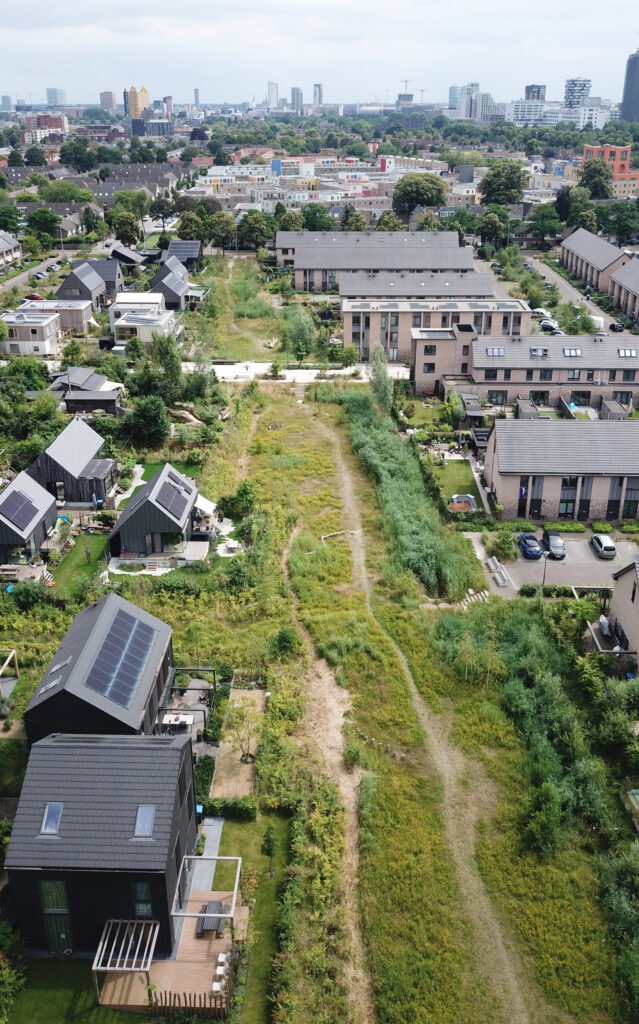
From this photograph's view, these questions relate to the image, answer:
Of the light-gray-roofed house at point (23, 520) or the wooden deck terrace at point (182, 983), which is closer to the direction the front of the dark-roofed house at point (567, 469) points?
the wooden deck terrace

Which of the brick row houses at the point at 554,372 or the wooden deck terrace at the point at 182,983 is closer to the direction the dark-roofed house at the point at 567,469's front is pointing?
the wooden deck terrace

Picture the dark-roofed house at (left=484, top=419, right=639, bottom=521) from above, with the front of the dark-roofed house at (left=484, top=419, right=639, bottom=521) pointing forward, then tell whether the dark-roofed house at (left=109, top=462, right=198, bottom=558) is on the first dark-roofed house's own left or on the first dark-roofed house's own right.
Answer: on the first dark-roofed house's own right

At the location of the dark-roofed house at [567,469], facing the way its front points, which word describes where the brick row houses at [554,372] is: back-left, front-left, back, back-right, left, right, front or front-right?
back

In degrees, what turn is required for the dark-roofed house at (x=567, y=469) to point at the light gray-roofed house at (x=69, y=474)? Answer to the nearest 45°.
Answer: approximately 90° to its right

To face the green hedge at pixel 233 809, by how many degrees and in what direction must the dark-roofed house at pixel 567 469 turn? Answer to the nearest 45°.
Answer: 0° — it already faces it

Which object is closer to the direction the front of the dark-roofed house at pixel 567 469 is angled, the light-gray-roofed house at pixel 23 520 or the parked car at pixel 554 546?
the parked car

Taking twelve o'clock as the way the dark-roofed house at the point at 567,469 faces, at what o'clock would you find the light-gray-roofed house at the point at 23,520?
the light-gray-roofed house at the point at 23,520 is roughly at 2 o'clock from the dark-roofed house at the point at 567,469.

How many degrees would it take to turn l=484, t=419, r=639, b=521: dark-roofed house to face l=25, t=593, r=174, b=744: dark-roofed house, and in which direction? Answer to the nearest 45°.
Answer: approximately 45° to its right

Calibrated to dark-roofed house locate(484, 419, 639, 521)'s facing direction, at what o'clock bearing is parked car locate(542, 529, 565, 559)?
The parked car is roughly at 12 o'clock from the dark-roofed house.

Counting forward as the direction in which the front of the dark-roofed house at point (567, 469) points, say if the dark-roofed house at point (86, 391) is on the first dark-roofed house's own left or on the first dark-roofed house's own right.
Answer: on the first dark-roofed house's own right

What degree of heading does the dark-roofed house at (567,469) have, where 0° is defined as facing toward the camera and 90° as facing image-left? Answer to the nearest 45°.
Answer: approximately 0°

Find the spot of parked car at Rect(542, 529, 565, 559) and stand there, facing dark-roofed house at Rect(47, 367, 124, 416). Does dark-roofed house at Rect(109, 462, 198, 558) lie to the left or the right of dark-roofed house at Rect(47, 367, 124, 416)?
left

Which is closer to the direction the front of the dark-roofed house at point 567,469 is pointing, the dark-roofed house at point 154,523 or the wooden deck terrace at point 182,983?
the wooden deck terrace

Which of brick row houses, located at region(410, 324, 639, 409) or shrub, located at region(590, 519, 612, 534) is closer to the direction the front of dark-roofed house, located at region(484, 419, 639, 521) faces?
the shrub

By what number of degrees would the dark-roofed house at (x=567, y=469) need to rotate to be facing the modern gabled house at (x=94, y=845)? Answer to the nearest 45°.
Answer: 0° — it already faces it
